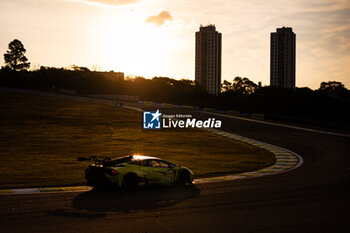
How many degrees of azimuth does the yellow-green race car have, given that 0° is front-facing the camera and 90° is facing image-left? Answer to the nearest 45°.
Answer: approximately 225°
